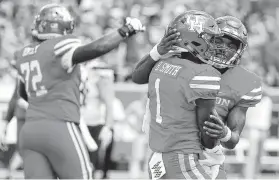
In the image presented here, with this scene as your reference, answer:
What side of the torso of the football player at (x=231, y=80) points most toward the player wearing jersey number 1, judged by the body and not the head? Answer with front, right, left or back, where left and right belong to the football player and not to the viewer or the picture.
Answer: front

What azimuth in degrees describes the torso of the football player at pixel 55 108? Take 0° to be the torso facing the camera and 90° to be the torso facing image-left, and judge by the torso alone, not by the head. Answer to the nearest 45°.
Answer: approximately 225°

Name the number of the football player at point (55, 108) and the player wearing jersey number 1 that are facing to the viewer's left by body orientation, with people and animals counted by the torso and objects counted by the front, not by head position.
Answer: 0

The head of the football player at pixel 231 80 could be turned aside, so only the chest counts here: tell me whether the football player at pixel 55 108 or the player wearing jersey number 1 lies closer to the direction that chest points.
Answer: the player wearing jersey number 1

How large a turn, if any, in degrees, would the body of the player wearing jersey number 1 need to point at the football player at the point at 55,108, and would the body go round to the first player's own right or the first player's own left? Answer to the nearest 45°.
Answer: approximately 90° to the first player's own left

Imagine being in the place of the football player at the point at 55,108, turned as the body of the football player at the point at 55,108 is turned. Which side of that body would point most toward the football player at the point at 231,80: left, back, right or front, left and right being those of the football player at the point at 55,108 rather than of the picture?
right

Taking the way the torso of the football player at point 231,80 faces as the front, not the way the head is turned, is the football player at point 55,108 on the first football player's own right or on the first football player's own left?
on the first football player's own right

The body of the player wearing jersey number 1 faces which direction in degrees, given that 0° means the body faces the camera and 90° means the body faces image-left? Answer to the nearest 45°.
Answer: approximately 225°

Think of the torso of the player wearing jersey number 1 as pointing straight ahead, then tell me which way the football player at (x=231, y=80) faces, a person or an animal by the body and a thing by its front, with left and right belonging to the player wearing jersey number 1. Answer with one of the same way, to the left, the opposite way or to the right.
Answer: the opposite way

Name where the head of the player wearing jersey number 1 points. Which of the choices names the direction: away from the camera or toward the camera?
away from the camera
